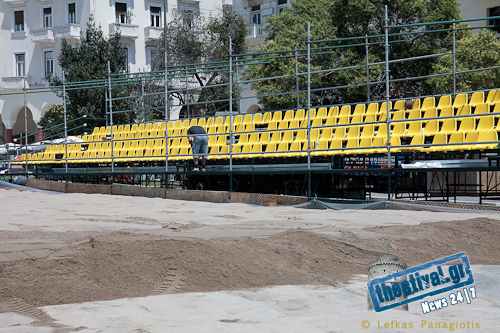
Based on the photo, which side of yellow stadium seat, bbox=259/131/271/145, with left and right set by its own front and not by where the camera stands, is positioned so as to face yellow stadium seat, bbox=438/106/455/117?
left

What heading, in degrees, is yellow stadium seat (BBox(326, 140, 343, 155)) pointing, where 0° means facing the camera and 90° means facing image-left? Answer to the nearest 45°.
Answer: approximately 45°

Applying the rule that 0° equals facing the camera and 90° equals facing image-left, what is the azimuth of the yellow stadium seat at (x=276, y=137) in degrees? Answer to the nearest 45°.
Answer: approximately 45°

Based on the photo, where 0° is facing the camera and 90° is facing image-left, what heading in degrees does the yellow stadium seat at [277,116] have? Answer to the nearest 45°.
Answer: approximately 45°

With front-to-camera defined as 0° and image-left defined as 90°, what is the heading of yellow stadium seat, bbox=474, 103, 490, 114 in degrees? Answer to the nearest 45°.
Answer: approximately 45°

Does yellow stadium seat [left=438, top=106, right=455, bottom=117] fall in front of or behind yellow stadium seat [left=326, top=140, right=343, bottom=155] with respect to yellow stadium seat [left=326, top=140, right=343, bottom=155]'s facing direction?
behind

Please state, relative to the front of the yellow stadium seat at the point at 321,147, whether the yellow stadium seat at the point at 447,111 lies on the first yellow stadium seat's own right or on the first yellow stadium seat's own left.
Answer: on the first yellow stadium seat's own left

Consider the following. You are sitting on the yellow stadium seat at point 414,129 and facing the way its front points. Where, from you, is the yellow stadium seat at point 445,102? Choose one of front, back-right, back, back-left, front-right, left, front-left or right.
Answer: back

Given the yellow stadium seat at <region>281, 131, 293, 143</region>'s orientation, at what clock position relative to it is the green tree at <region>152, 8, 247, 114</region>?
The green tree is roughly at 4 o'clock from the yellow stadium seat.
